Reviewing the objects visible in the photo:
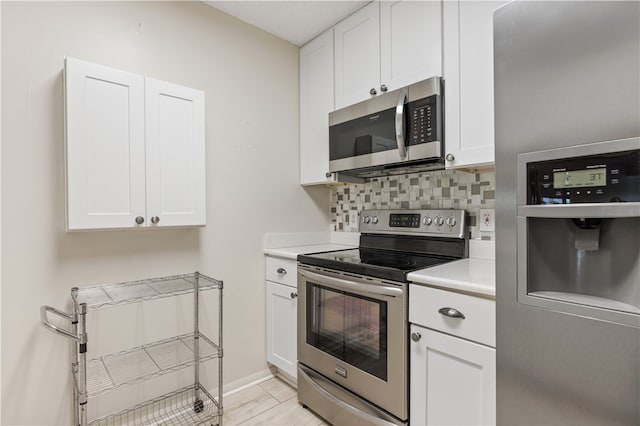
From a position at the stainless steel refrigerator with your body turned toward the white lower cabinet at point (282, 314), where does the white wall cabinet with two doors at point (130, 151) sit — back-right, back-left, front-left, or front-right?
front-left

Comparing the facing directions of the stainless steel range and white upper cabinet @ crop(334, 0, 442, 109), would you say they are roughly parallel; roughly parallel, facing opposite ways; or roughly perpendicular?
roughly parallel

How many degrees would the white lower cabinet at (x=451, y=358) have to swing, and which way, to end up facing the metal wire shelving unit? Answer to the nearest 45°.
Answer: approximately 45° to its right

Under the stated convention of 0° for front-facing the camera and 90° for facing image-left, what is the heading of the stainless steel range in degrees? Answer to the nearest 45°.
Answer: approximately 45°

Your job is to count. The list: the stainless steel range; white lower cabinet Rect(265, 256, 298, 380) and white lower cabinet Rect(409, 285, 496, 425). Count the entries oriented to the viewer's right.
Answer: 0

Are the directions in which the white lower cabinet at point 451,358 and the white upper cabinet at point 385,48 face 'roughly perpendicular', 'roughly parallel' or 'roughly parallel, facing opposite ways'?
roughly parallel

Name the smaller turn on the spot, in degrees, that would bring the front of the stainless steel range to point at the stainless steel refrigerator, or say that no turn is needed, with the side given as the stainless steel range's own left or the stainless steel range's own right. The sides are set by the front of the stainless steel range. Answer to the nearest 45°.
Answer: approximately 90° to the stainless steel range's own left

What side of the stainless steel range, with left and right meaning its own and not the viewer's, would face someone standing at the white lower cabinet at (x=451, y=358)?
left

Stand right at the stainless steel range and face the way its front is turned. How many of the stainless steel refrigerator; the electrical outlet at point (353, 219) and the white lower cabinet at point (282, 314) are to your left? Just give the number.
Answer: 1

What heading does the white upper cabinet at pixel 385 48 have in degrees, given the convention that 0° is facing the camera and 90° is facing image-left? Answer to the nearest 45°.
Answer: approximately 45°

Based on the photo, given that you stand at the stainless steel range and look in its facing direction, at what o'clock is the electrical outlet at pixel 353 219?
The electrical outlet is roughly at 4 o'clock from the stainless steel range.

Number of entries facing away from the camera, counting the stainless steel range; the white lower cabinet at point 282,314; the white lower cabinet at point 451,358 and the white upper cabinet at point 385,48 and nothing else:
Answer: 0

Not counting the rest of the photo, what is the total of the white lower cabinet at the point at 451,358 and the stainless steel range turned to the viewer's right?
0

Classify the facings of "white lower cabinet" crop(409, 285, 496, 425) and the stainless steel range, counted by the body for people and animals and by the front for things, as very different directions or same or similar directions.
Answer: same or similar directions
